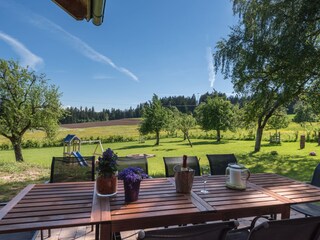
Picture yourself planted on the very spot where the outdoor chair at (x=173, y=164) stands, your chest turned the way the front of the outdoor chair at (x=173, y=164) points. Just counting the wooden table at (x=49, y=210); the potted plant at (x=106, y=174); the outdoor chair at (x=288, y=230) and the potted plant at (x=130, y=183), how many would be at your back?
0

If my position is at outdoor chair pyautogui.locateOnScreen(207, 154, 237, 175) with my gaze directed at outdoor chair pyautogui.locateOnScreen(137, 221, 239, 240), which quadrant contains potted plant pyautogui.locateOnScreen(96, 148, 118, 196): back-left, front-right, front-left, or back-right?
front-right

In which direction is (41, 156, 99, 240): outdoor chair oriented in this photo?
toward the camera

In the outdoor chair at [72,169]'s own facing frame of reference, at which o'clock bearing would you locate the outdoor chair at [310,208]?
the outdoor chair at [310,208] is roughly at 10 o'clock from the outdoor chair at [72,169].

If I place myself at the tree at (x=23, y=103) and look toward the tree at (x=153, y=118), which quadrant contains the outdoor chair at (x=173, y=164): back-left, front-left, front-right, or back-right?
back-right

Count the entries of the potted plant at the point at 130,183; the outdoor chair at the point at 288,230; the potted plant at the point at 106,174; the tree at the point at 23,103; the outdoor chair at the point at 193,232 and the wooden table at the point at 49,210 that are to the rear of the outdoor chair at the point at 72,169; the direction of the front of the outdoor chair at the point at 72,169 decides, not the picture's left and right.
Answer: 1

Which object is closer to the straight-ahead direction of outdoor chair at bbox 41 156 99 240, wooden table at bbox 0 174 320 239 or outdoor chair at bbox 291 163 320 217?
the wooden table

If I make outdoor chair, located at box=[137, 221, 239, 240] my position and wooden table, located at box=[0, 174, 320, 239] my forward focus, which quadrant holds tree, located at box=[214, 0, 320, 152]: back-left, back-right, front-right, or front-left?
front-right

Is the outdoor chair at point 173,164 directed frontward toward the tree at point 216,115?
no

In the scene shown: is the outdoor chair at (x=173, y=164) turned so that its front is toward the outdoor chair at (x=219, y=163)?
no

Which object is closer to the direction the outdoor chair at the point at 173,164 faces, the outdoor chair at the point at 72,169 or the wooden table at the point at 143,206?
the wooden table

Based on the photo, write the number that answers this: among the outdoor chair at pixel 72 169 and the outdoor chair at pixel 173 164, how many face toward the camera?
2

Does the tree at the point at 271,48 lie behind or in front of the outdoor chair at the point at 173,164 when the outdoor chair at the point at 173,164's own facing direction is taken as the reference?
behind

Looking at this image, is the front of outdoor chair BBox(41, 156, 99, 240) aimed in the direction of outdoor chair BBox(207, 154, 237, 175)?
no

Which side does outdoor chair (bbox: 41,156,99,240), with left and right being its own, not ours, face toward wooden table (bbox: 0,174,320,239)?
front

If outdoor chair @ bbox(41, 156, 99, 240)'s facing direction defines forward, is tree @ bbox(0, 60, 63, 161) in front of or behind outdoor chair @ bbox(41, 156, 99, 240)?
behind

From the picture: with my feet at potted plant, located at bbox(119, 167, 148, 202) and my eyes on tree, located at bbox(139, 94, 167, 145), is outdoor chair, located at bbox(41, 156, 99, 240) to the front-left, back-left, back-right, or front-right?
front-left

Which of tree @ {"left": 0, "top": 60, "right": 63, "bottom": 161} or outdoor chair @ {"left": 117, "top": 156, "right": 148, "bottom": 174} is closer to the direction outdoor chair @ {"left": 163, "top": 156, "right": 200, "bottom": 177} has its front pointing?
the outdoor chair

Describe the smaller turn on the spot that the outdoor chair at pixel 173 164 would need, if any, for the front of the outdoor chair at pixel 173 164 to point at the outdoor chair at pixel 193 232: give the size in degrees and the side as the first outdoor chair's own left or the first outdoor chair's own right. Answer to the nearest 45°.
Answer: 0° — it already faces it

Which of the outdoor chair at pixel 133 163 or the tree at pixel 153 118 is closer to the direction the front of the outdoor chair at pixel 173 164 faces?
the outdoor chair
